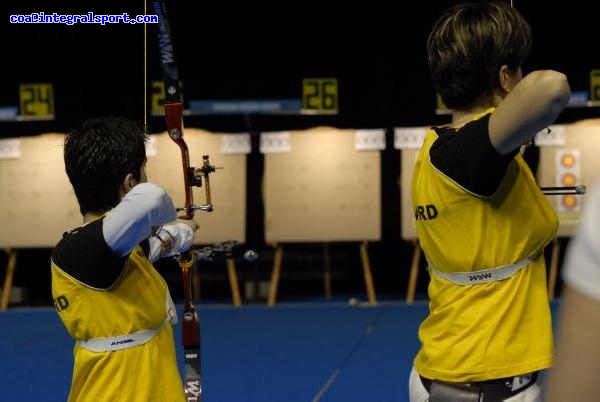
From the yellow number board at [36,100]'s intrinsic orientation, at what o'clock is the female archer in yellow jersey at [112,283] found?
The female archer in yellow jersey is roughly at 12 o'clock from the yellow number board.

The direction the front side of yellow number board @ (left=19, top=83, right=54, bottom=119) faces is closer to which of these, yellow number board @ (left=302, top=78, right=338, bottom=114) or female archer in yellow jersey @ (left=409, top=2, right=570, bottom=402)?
the female archer in yellow jersey

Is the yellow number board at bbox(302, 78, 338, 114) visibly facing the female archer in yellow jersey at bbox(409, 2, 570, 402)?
yes

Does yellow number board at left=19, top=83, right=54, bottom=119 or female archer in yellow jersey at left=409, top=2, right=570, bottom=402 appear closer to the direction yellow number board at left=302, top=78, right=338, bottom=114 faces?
the female archer in yellow jersey

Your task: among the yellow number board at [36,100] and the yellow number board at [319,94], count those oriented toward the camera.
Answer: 2

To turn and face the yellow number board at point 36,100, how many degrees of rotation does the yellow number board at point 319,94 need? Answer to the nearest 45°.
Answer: approximately 90° to its right

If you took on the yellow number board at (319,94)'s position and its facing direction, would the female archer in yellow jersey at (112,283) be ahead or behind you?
ahead

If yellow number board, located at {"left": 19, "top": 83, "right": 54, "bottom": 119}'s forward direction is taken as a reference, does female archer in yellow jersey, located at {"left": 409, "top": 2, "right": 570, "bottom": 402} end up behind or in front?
in front

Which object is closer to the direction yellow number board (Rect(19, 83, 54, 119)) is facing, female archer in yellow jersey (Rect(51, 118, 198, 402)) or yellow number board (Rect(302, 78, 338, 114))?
the female archer in yellow jersey

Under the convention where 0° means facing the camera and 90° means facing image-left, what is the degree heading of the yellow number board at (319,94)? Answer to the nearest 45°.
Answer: approximately 0°
